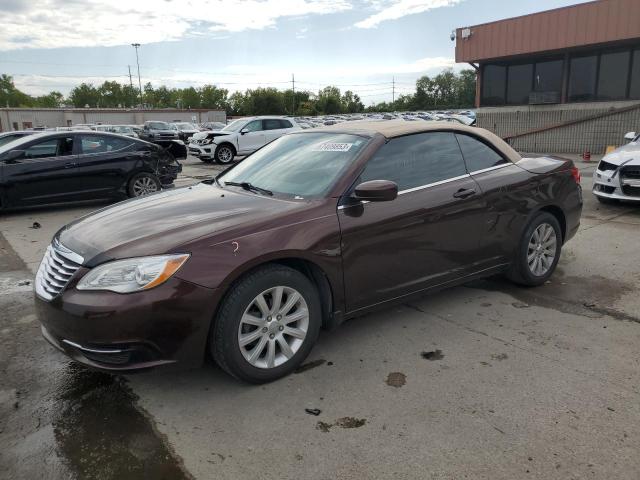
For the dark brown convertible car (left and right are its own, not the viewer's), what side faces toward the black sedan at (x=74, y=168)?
right

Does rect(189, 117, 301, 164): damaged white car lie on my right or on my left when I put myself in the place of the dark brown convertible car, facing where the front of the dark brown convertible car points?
on my right

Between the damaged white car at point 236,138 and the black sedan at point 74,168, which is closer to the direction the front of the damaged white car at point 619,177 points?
the black sedan

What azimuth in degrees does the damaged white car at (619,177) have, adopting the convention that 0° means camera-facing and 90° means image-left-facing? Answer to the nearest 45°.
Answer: approximately 45°

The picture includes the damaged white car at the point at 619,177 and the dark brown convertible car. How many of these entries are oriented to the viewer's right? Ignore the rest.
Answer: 0

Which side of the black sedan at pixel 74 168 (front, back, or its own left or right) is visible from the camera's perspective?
left

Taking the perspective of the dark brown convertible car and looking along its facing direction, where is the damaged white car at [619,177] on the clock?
The damaged white car is roughly at 6 o'clock from the dark brown convertible car.
